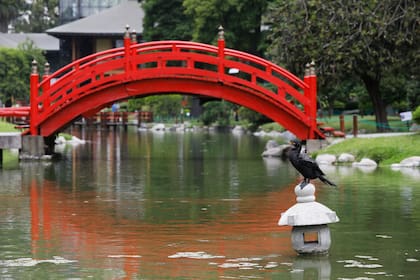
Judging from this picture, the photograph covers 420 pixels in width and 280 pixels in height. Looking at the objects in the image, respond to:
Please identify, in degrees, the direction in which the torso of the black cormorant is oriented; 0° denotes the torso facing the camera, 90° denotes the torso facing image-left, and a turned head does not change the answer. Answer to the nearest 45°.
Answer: approximately 90°

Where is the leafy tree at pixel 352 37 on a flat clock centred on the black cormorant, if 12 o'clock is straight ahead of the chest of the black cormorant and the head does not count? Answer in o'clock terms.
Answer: The leafy tree is roughly at 3 o'clock from the black cormorant.

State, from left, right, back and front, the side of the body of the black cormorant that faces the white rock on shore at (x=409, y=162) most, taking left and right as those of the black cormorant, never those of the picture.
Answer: right

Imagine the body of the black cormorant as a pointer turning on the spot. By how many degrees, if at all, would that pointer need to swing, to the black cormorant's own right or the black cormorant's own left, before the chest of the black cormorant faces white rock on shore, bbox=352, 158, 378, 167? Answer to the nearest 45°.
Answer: approximately 90° to the black cormorant's own right

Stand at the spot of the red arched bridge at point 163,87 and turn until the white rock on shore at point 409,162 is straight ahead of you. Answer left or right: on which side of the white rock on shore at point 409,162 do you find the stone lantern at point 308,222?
right

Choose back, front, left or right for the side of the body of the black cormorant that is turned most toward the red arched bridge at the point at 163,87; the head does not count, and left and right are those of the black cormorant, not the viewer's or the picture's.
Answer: right
